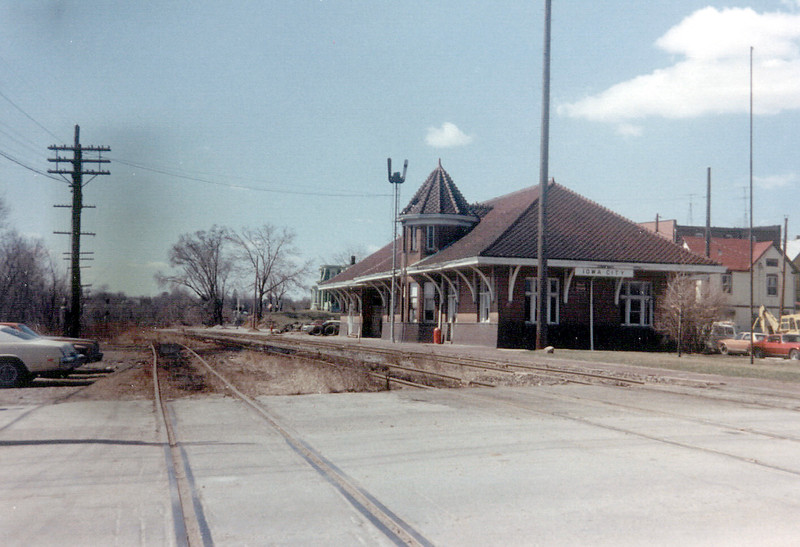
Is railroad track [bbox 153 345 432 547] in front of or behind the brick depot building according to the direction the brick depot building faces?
in front

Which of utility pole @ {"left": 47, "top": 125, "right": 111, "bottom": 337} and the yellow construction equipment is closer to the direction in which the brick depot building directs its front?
the utility pole

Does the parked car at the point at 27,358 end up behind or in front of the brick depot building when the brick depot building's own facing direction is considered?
in front

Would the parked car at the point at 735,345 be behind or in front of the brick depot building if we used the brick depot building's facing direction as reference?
behind

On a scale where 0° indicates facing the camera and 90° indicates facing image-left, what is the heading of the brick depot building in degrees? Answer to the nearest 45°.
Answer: approximately 45°

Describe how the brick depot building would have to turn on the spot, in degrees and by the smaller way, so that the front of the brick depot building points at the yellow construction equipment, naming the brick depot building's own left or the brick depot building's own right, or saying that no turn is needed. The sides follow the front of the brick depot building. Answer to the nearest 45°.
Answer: approximately 180°

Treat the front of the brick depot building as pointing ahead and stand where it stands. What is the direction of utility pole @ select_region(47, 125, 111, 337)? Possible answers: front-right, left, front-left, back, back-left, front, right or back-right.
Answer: front-right

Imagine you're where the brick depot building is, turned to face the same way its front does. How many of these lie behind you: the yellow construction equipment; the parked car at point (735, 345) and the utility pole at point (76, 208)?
2

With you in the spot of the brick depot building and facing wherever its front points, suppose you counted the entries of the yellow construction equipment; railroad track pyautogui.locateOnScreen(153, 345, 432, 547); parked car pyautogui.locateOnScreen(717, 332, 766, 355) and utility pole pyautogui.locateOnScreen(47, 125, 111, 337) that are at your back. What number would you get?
2
